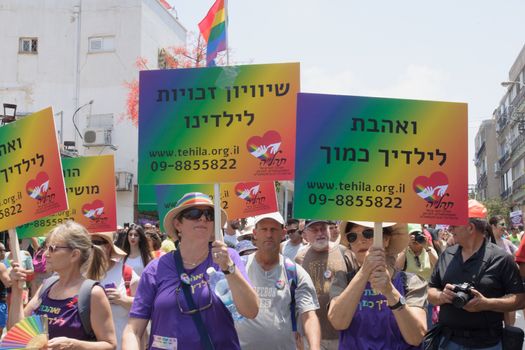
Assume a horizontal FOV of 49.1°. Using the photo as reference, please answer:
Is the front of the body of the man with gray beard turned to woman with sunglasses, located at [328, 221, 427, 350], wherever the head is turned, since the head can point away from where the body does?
yes

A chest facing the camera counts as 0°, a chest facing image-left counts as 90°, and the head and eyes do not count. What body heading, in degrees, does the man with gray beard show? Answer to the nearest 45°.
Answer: approximately 0°

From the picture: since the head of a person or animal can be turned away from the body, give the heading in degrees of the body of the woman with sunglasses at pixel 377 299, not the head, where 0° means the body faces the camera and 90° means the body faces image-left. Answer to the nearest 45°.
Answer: approximately 0°

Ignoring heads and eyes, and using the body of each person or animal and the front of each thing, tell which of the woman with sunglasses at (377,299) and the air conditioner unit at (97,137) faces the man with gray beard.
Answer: the air conditioner unit

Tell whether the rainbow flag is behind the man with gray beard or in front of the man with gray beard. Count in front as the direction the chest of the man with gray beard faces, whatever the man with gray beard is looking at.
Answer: behind

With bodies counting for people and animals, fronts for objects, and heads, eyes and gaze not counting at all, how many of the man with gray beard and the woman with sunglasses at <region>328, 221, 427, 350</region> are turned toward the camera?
2

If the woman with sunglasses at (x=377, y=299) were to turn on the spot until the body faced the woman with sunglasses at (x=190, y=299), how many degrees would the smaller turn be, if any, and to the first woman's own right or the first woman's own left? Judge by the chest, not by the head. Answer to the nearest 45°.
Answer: approximately 90° to the first woman's own right

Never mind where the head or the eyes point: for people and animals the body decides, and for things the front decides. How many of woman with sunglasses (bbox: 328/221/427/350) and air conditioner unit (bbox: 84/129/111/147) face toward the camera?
2

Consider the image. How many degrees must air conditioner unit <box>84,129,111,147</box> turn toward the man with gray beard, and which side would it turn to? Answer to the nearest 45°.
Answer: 0° — it already faces them
